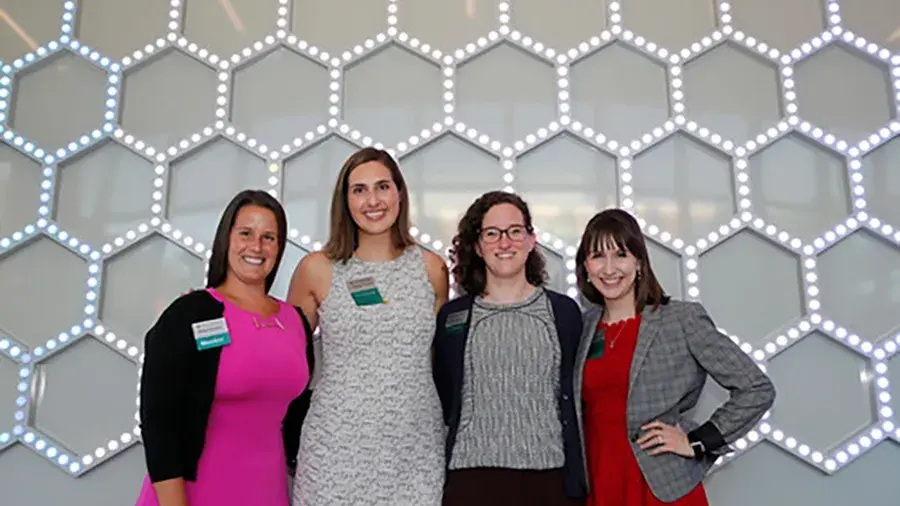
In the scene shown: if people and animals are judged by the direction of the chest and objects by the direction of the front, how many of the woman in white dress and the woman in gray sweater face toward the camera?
2

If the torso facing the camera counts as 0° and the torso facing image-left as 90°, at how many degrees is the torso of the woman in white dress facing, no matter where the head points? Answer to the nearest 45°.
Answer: approximately 0°
